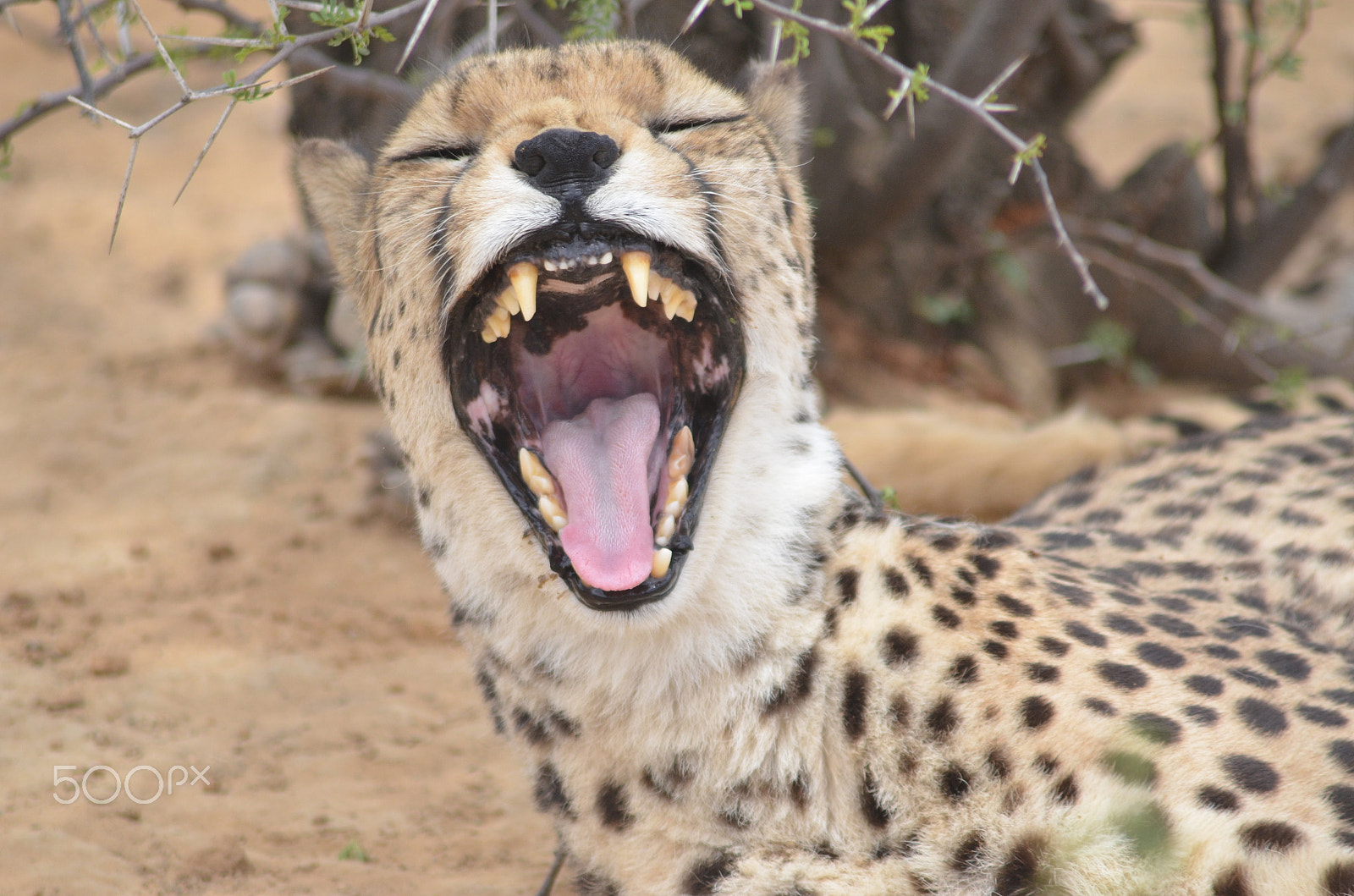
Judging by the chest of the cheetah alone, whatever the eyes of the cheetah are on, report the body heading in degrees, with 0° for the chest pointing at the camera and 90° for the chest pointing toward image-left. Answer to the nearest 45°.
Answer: approximately 45°
